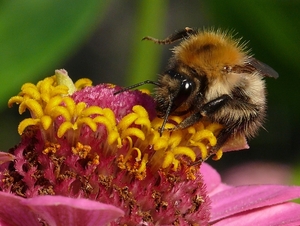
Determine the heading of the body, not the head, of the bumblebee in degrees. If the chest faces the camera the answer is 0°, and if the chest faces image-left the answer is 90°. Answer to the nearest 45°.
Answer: approximately 45°

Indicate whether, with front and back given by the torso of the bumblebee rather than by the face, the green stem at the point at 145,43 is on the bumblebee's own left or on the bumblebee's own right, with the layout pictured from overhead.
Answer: on the bumblebee's own right
